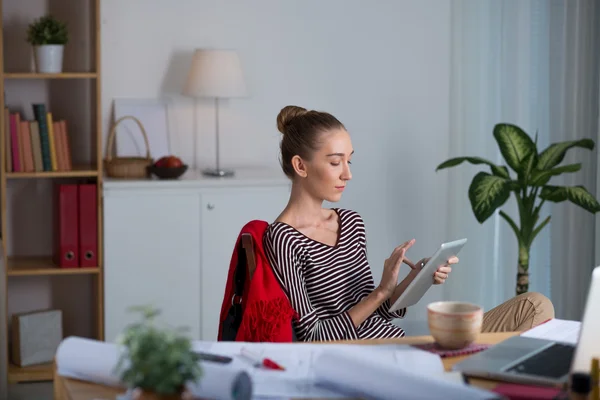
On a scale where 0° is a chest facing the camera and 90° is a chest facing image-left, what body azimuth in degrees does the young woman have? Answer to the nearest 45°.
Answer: approximately 315°

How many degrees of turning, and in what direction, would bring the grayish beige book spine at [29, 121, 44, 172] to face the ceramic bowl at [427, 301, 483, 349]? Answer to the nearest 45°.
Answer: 0° — it already faces it

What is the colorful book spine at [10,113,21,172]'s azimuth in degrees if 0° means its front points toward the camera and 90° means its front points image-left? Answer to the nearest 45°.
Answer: approximately 0°

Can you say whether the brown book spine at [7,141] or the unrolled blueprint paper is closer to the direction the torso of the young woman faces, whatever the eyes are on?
the unrolled blueprint paper

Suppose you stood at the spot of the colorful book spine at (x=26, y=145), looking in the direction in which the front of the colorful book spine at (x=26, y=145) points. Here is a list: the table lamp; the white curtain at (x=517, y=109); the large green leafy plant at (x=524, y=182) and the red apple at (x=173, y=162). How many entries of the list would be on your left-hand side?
4

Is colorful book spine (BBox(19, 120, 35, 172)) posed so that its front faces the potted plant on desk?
yes

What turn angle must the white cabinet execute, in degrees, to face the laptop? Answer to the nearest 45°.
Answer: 0° — it already faces it

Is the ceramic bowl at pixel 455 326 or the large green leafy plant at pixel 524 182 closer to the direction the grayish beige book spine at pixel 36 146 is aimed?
the ceramic bowl

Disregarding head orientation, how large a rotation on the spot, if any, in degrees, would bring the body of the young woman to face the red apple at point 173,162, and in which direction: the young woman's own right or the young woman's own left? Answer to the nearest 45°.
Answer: approximately 180°

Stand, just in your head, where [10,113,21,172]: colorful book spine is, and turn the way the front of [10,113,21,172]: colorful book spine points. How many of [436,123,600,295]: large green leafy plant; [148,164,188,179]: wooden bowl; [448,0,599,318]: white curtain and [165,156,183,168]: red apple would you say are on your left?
4
